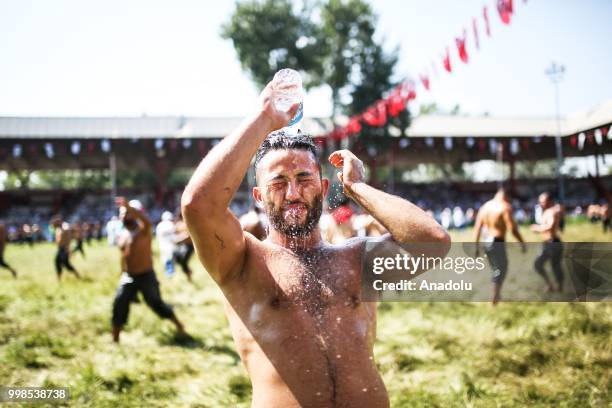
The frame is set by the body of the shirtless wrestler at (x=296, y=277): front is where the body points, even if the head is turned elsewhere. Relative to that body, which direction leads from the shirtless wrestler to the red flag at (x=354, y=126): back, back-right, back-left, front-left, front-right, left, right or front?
back

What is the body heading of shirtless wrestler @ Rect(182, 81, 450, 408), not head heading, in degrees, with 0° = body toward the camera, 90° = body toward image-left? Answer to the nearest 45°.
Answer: approximately 0°

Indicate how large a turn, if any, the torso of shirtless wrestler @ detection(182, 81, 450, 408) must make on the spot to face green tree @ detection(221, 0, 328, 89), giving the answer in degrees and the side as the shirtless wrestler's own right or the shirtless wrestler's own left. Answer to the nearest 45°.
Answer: approximately 180°

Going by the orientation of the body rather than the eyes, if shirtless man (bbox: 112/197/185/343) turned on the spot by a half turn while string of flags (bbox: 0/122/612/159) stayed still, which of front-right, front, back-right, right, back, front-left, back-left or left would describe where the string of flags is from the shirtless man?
front-left
